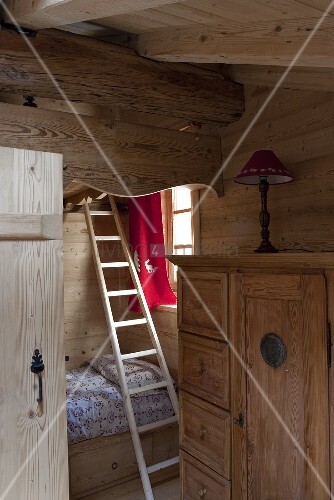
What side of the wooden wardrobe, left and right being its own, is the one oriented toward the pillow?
right

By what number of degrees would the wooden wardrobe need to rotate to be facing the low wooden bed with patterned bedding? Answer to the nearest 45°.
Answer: approximately 90° to its right

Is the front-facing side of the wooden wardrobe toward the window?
no

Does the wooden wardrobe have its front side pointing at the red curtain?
no

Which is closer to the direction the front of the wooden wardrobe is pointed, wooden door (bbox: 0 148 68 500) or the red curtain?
the wooden door

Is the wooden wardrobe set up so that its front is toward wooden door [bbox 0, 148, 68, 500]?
yes

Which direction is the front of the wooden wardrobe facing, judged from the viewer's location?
facing the viewer and to the left of the viewer

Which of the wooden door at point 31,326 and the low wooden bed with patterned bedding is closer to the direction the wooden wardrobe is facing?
the wooden door

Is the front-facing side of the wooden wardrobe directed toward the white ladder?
no

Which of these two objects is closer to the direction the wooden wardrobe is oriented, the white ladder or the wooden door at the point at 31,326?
the wooden door
